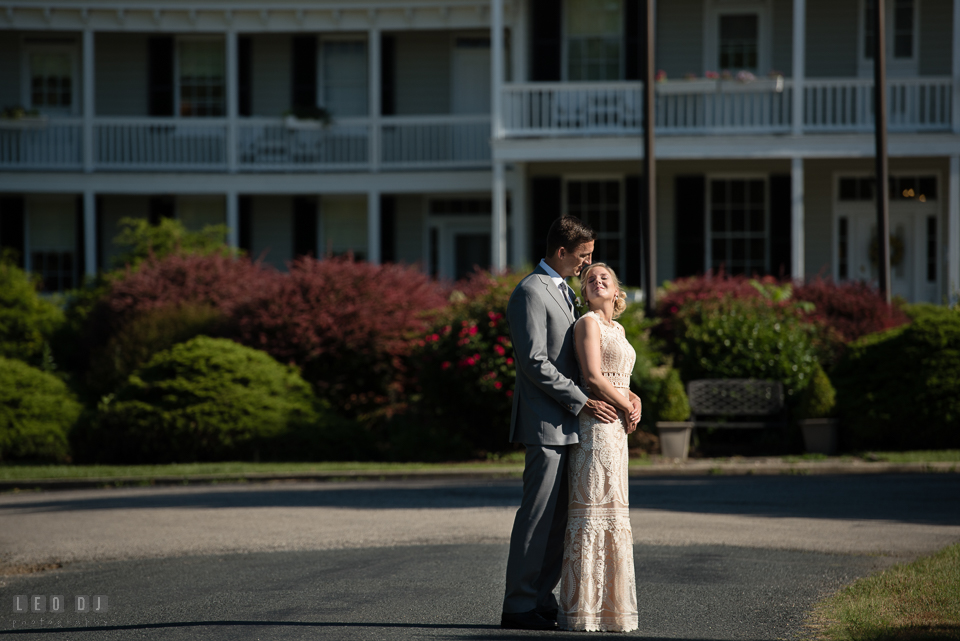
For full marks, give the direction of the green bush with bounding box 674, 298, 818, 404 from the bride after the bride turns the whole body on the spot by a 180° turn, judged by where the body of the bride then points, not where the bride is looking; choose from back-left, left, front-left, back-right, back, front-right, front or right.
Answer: front-right

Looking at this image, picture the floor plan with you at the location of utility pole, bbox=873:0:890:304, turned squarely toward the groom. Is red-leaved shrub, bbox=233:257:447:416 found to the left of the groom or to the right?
right

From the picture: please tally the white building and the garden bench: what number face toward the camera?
2

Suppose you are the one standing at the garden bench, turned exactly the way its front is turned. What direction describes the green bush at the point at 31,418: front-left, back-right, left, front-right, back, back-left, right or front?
right

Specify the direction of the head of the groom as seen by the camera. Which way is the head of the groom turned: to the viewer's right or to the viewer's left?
to the viewer's right

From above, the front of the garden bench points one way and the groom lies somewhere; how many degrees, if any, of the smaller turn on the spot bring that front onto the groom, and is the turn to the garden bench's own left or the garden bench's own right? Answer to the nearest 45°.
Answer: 0° — it already faces them

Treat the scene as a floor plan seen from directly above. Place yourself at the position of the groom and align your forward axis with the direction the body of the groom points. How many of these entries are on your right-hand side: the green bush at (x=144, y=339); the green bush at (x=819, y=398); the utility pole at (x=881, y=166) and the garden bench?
0

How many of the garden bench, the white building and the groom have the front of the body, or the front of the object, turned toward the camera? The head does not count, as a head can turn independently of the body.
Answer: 2

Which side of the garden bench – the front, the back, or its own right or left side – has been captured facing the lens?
front

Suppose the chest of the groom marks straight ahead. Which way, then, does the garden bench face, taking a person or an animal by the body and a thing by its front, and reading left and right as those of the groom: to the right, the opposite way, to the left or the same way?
to the right

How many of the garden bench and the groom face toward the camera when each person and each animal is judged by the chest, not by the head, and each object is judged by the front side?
1

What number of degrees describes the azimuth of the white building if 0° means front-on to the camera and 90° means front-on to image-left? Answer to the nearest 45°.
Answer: approximately 0°

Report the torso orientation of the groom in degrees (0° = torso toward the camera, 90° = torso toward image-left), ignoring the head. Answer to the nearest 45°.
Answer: approximately 270°

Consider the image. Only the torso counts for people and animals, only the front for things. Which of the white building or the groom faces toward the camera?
the white building

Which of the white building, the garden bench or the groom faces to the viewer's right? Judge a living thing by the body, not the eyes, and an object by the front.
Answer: the groom

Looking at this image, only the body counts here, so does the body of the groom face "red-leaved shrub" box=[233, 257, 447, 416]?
no

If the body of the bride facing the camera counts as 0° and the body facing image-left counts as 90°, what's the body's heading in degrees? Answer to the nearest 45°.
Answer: approximately 315°
